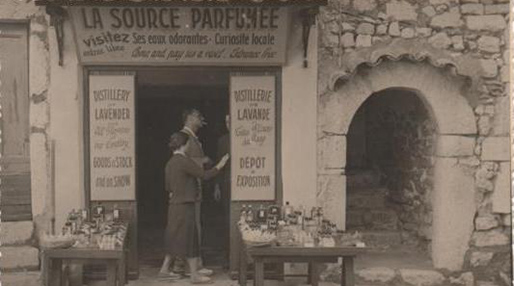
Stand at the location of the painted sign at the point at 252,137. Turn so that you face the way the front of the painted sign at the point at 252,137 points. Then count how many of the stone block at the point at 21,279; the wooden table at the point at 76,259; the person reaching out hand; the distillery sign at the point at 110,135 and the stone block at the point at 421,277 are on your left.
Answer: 1

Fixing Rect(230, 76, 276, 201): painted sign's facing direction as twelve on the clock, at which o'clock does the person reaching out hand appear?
The person reaching out hand is roughly at 2 o'clock from the painted sign.

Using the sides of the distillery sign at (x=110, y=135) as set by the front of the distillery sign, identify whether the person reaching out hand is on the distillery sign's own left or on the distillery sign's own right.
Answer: on the distillery sign's own left

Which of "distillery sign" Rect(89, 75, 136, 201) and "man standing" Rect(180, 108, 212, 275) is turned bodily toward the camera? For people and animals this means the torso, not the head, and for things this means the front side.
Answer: the distillery sign

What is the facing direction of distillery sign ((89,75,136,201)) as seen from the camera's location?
facing the viewer

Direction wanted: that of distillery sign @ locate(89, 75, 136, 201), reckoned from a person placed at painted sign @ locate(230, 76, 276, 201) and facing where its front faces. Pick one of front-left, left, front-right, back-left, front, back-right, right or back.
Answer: right

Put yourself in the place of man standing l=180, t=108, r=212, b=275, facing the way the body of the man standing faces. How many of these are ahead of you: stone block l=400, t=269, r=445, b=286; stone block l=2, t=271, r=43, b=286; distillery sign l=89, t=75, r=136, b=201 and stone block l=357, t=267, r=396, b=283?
2

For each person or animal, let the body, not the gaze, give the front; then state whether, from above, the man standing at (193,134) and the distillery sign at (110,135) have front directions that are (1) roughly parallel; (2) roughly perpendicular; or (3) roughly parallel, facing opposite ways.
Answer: roughly perpendicular

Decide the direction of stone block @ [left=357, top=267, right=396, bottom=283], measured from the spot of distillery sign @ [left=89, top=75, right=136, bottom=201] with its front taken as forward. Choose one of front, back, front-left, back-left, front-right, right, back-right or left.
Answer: left

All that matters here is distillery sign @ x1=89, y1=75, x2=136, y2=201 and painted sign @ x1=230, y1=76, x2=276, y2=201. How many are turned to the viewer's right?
0

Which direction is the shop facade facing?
toward the camera

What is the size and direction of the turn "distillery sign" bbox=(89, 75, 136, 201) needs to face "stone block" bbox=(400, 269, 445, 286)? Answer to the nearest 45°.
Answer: approximately 90° to its left

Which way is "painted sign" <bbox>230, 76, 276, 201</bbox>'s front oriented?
toward the camera
